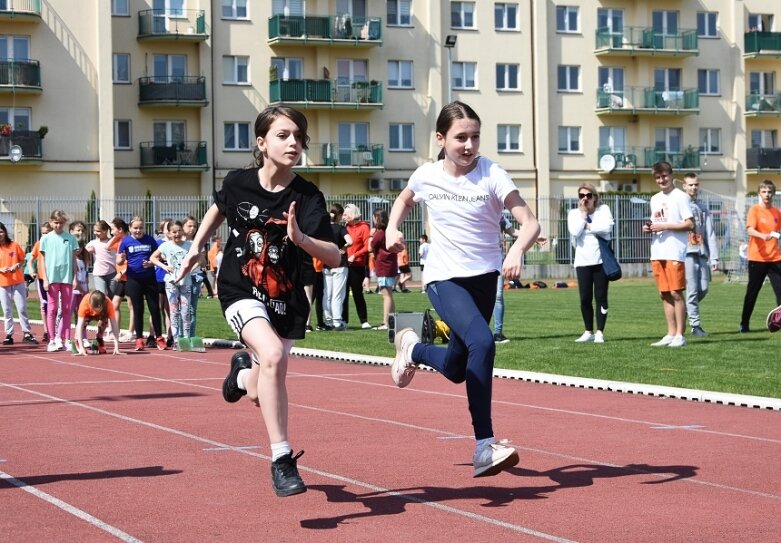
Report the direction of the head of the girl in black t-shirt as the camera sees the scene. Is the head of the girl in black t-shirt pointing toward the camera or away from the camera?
toward the camera

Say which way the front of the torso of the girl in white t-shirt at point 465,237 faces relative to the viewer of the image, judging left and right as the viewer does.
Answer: facing the viewer and to the right of the viewer

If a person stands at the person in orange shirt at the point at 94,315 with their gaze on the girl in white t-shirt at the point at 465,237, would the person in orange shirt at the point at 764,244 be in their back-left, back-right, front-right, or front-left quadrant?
front-left

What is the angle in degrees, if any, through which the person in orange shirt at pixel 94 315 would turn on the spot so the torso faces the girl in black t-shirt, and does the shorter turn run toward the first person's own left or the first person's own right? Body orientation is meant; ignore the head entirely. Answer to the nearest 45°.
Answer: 0° — they already face them

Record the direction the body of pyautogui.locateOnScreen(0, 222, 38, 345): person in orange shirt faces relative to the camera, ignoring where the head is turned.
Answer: toward the camera

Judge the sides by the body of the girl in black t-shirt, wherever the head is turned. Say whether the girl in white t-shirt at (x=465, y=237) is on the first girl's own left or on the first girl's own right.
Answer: on the first girl's own left

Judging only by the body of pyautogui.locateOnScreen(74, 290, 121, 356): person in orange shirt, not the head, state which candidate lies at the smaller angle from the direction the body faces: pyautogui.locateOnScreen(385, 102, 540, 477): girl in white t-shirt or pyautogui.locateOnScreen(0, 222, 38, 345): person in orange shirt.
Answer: the girl in white t-shirt

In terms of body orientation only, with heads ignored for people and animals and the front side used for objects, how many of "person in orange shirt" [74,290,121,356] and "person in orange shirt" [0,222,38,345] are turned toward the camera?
2

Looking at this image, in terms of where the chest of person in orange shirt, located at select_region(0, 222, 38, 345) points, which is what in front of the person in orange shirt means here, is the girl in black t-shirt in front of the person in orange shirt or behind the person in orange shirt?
in front

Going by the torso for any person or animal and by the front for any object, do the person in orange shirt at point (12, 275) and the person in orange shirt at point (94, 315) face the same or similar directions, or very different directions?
same or similar directions

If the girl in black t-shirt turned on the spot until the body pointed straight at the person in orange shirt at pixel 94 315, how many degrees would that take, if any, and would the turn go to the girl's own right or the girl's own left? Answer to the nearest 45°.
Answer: approximately 135° to the girl's own left

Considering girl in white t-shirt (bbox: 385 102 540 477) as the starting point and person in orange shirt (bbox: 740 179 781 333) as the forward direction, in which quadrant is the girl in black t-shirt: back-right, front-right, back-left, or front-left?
back-left

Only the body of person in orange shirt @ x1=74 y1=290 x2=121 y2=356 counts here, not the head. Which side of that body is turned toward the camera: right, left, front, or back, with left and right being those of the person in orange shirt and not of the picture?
front

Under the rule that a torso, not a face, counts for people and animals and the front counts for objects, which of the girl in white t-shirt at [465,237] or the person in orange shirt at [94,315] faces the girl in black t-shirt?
the person in orange shirt

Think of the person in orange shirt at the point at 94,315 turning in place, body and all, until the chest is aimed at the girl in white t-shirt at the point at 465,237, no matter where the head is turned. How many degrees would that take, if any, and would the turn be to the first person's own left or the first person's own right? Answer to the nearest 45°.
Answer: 0° — they already face them
